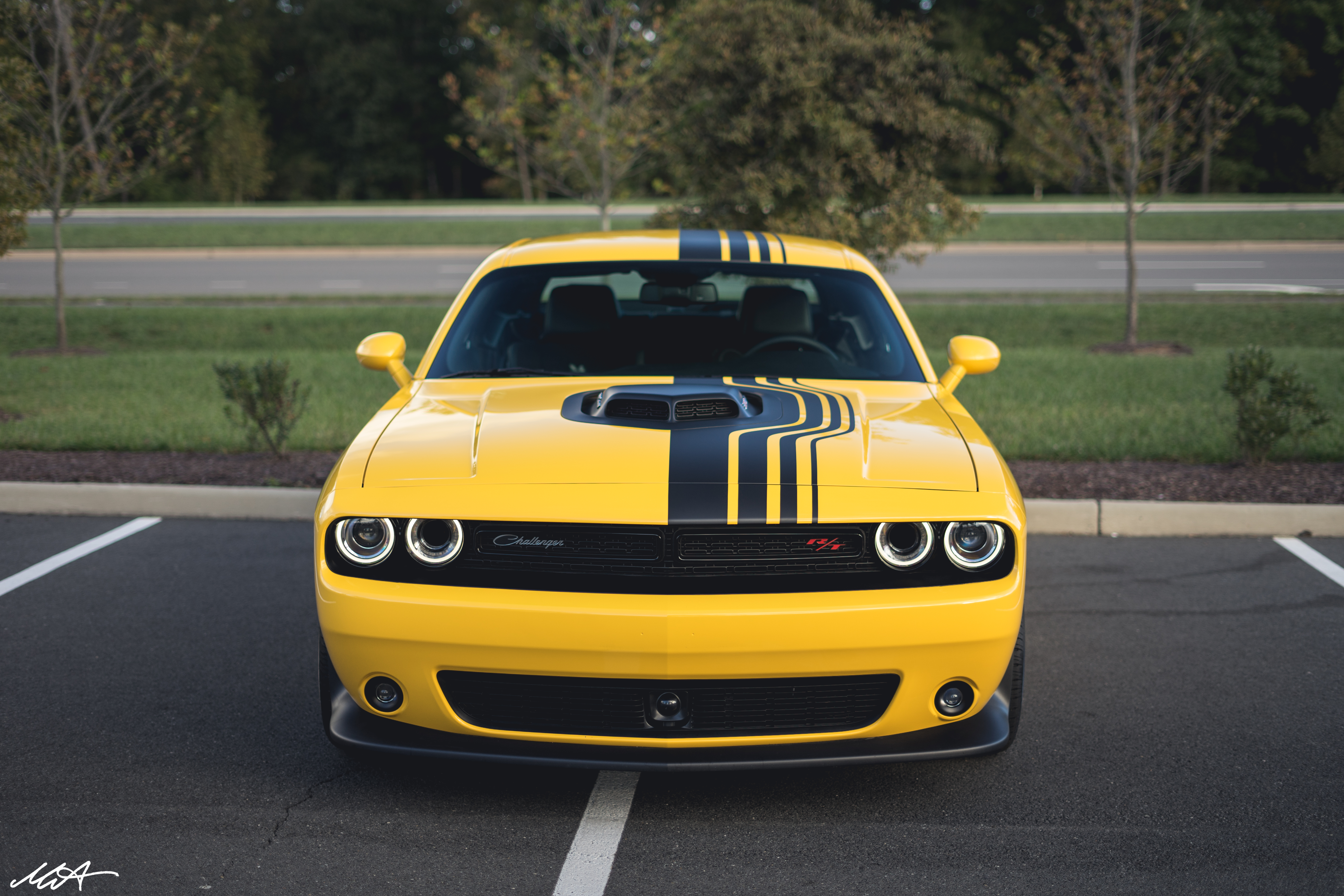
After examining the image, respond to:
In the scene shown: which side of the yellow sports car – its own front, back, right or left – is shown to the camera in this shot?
front

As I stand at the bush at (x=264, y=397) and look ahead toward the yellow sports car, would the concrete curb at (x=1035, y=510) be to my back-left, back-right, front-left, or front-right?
front-left

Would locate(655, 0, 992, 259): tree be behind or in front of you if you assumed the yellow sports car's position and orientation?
behind

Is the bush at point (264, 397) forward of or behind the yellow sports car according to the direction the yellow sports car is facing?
behind

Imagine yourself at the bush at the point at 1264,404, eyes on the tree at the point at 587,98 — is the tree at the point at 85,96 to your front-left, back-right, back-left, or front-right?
front-left

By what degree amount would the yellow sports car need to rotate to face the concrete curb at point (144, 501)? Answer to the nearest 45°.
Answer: approximately 135° to its right

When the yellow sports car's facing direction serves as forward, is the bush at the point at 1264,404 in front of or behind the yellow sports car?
behind

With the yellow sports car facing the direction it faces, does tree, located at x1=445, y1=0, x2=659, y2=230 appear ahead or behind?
behind

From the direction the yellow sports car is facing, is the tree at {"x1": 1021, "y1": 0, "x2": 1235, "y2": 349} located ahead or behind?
behind
